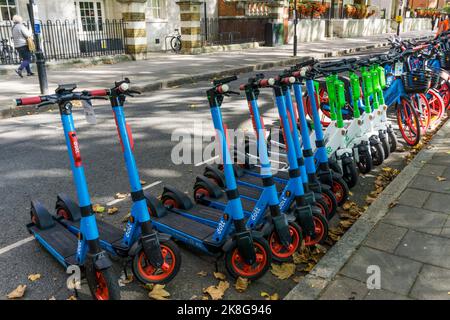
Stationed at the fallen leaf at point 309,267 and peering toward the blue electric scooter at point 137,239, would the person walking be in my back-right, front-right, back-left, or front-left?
front-right

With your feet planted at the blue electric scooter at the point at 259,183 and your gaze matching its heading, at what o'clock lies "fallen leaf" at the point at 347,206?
The fallen leaf is roughly at 9 o'clock from the blue electric scooter.

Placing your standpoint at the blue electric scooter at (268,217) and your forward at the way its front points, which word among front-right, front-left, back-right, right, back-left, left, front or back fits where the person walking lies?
back

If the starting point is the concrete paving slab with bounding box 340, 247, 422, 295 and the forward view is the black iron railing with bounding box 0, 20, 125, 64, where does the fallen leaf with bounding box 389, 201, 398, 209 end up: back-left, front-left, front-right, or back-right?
front-right

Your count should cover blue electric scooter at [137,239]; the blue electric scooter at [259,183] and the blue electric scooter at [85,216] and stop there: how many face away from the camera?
0

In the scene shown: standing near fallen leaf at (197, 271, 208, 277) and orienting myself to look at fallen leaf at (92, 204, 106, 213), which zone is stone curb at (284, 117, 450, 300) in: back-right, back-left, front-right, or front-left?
back-right

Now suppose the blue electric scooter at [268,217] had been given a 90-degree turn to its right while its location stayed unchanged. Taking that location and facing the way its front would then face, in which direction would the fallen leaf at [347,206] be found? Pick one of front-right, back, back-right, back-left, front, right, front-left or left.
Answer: back

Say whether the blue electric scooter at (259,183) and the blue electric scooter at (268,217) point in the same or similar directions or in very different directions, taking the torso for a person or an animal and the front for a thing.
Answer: same or similar directions

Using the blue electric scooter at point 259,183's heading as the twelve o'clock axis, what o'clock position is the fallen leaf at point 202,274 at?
The fallen leaf is roughly at 3 o'clock from the blue electric scooter.

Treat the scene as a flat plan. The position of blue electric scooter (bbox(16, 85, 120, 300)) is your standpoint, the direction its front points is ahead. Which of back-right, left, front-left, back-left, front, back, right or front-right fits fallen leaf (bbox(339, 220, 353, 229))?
front-left

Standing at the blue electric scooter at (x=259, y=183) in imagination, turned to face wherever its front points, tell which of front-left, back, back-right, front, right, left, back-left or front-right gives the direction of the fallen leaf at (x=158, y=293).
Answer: right

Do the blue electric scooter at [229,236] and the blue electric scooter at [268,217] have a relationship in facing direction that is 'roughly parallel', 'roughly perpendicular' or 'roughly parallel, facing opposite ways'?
roughly parallel

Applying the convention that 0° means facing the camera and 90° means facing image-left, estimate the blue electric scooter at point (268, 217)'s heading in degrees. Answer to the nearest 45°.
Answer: approximately 315°

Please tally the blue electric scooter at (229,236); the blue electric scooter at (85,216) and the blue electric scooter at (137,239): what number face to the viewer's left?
0

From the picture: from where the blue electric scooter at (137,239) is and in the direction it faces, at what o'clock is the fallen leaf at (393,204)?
The fallen leaf is roughly at 10 o'clock from the blue electric scooter.

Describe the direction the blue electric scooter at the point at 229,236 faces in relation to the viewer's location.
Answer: facing the viewer and to the right of the viewer
